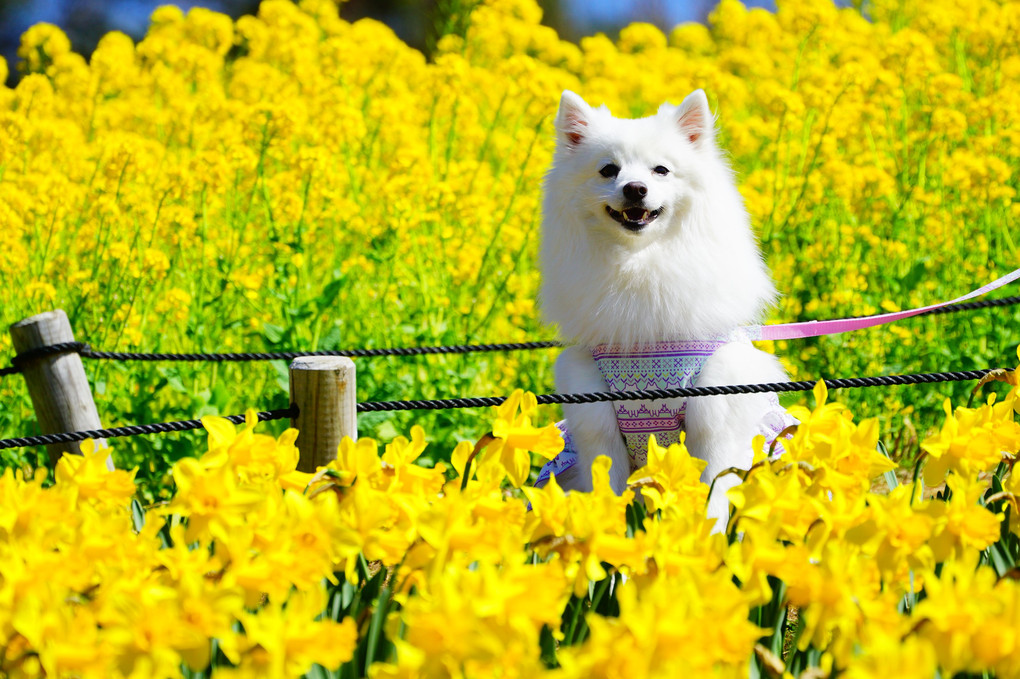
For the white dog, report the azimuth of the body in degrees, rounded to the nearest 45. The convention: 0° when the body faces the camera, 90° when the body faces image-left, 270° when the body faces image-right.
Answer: approximately 0°
